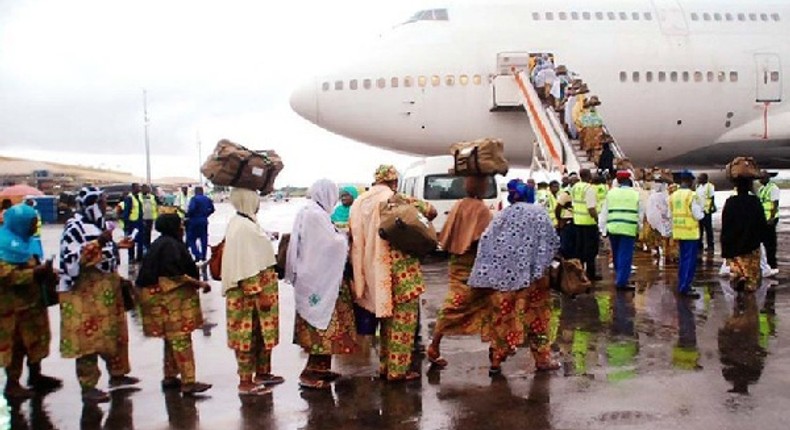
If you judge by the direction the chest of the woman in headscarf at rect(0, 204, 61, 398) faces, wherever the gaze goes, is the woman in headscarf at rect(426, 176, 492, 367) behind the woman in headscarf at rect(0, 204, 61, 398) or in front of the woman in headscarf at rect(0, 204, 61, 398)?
in front

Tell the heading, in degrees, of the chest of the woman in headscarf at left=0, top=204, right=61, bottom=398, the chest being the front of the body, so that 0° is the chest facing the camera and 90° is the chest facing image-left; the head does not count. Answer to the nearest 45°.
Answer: approximately 270°

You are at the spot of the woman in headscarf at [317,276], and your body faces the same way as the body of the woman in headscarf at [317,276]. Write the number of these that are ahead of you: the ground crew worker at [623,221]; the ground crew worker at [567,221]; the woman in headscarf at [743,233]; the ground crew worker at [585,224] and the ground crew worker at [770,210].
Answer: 5

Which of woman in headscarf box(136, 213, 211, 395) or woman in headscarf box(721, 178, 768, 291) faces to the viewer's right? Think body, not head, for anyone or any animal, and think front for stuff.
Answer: woman in headscarf box(136, 213, 211, 395)

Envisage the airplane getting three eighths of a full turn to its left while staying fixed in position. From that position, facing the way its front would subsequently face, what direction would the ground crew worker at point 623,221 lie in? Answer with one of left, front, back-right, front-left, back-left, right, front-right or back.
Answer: front-right

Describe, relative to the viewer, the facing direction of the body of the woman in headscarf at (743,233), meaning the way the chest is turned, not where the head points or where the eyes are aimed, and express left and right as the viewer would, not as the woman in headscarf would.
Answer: facing away from the viewer

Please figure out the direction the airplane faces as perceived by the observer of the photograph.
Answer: facing to the left of the viewer

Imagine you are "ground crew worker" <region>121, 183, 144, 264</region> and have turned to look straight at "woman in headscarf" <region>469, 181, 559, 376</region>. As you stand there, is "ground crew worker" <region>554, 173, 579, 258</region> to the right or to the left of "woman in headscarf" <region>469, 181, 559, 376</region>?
left

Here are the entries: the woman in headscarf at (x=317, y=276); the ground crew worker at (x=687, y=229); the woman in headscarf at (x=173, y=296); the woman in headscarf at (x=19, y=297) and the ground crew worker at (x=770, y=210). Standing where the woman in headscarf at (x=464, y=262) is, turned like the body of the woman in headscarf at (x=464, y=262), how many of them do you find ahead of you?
2

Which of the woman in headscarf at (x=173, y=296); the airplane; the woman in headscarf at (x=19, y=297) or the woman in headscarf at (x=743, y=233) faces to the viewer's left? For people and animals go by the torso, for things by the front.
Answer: the airplane

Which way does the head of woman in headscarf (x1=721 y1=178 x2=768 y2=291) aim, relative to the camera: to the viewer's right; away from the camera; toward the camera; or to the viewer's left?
away from the camera

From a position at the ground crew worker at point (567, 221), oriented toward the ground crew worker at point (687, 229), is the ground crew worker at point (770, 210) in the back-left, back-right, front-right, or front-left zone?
front-left

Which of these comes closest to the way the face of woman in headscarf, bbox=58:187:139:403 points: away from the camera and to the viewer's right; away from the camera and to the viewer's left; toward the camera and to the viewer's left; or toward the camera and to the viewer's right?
away from the camera and to the viewer's right
